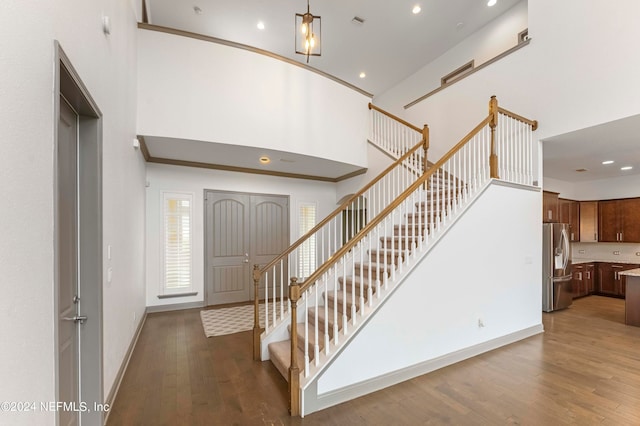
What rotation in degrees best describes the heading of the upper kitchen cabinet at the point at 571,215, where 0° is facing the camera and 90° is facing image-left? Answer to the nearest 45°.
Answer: approximately 315°

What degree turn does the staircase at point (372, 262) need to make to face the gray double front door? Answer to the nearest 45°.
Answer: approximately 90° to its right

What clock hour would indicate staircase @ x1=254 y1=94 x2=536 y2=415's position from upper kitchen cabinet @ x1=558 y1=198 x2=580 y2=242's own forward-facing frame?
The staircase is roughly at 2 o'clock from the upper kitchen cabinet.

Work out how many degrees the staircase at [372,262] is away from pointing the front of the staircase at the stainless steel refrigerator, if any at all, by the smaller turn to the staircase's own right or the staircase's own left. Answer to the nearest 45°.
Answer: approximately 180°

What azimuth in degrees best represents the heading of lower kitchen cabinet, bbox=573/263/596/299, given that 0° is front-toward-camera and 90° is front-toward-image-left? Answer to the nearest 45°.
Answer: approximately 315°
